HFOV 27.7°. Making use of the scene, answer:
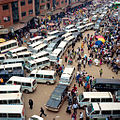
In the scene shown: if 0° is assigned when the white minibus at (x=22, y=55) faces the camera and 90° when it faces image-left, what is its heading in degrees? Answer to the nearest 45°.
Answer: approximately 90°

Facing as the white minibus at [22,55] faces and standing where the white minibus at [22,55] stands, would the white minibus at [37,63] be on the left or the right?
on its left

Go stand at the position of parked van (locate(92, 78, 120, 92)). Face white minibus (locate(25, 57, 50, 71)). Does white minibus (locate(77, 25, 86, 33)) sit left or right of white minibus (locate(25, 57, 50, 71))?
right

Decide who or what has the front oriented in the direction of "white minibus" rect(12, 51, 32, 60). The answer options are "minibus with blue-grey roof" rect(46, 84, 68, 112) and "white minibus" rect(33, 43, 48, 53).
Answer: "white minibus" rect(33, 43, 48, 53)

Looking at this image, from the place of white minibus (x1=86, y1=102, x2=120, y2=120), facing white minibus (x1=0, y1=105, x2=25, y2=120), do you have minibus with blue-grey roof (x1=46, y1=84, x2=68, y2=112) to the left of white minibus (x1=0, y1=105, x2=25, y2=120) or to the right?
right

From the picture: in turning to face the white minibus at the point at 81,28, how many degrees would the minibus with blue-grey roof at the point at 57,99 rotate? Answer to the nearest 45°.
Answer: approximately 135° to its right

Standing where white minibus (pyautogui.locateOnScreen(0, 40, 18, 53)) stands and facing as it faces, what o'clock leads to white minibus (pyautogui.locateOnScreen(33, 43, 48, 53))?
white minibus (pyautogui.locateOnScreen(33, 43, 48, 53)) is roughly at 8 o'clock from white minibus (pyautogui.locateOnScreen(0, 40, 18, 53)).

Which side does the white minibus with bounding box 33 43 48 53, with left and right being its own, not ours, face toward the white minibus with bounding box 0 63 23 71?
front

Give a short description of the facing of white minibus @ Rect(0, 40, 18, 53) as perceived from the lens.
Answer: facing the viewer and to the left of the viewer
